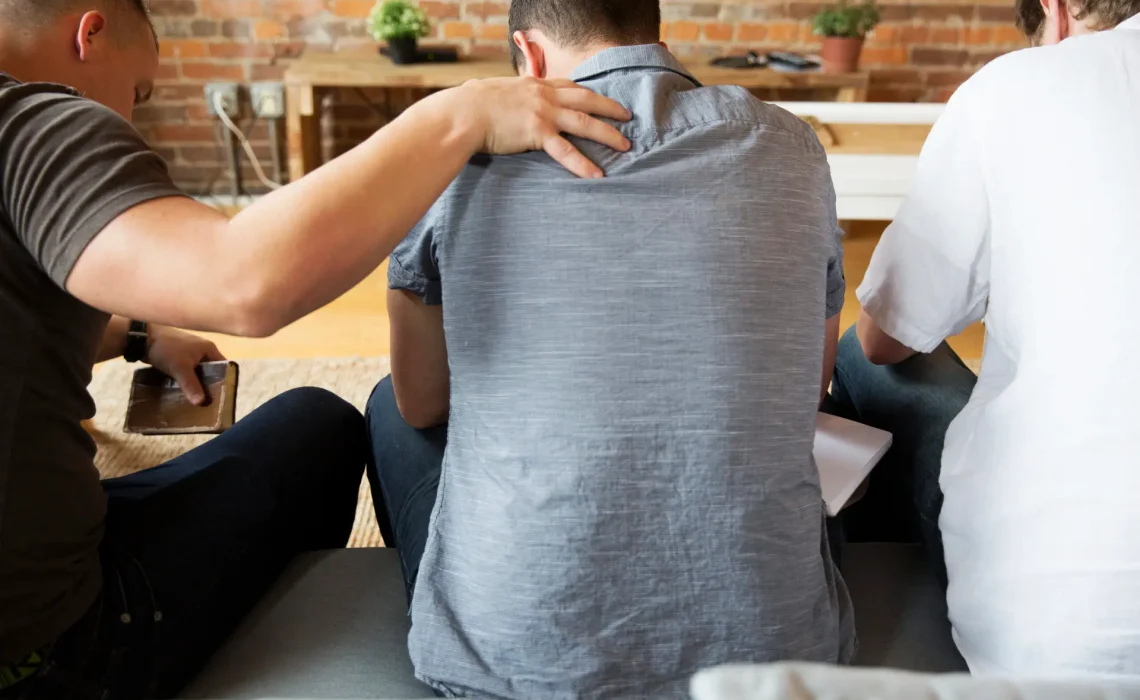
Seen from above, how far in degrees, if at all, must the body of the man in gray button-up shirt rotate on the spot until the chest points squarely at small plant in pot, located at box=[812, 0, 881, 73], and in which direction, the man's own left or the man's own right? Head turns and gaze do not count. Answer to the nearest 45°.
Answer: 0° — they already face it

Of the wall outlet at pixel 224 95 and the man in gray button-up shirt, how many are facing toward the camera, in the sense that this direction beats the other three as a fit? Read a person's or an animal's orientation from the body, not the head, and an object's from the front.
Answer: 1

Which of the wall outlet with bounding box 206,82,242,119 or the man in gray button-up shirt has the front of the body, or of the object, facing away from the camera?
the man in gray button-up shirt

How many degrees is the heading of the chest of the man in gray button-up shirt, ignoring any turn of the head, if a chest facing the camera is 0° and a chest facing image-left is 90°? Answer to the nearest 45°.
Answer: approximately 180°

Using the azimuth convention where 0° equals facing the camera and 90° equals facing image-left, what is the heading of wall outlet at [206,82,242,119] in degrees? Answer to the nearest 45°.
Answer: approximately 0°

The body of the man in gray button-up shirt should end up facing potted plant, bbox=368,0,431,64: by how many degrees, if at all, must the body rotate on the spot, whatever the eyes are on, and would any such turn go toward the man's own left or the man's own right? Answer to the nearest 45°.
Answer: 0° — they already face it

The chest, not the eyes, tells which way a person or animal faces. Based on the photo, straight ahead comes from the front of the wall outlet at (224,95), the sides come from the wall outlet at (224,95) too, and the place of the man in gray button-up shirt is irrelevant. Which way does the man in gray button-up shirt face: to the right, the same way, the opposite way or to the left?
the opposite way
